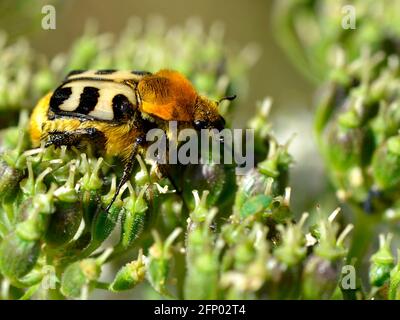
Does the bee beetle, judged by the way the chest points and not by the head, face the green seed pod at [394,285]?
yes

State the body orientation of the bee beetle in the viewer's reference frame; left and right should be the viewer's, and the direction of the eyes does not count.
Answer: facing to the right of the viewer

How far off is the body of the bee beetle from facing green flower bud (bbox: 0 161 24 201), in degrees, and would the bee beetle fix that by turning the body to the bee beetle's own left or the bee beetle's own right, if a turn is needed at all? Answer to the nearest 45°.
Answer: approximately 180°

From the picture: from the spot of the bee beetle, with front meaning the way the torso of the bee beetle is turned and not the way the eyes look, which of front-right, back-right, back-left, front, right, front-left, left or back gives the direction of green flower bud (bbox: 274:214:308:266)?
front-right

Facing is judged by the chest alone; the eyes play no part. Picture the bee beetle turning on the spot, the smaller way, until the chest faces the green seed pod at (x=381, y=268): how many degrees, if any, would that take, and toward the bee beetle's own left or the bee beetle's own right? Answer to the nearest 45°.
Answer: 0° — it already faces it
